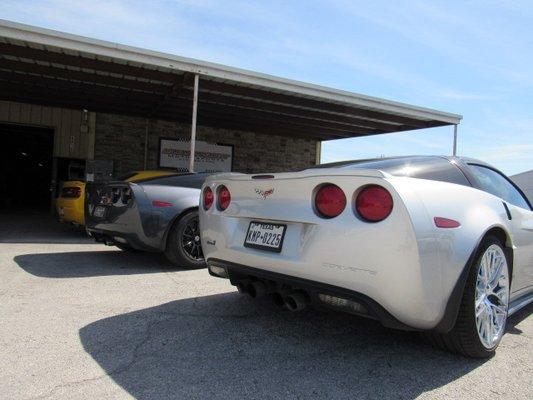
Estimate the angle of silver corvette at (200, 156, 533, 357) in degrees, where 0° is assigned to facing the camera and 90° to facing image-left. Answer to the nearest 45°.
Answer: approximately 225°

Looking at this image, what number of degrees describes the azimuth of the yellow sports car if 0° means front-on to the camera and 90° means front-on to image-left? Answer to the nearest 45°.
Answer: approximately 225°

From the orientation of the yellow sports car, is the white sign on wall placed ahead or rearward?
ahead

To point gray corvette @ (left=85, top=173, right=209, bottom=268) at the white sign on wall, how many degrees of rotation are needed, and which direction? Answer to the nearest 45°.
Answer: approximately 45° to its left

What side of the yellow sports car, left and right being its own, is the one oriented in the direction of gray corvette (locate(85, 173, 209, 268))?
right

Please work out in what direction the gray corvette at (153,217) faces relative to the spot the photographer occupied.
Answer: facing away from the viewer and to the right of the viewer
